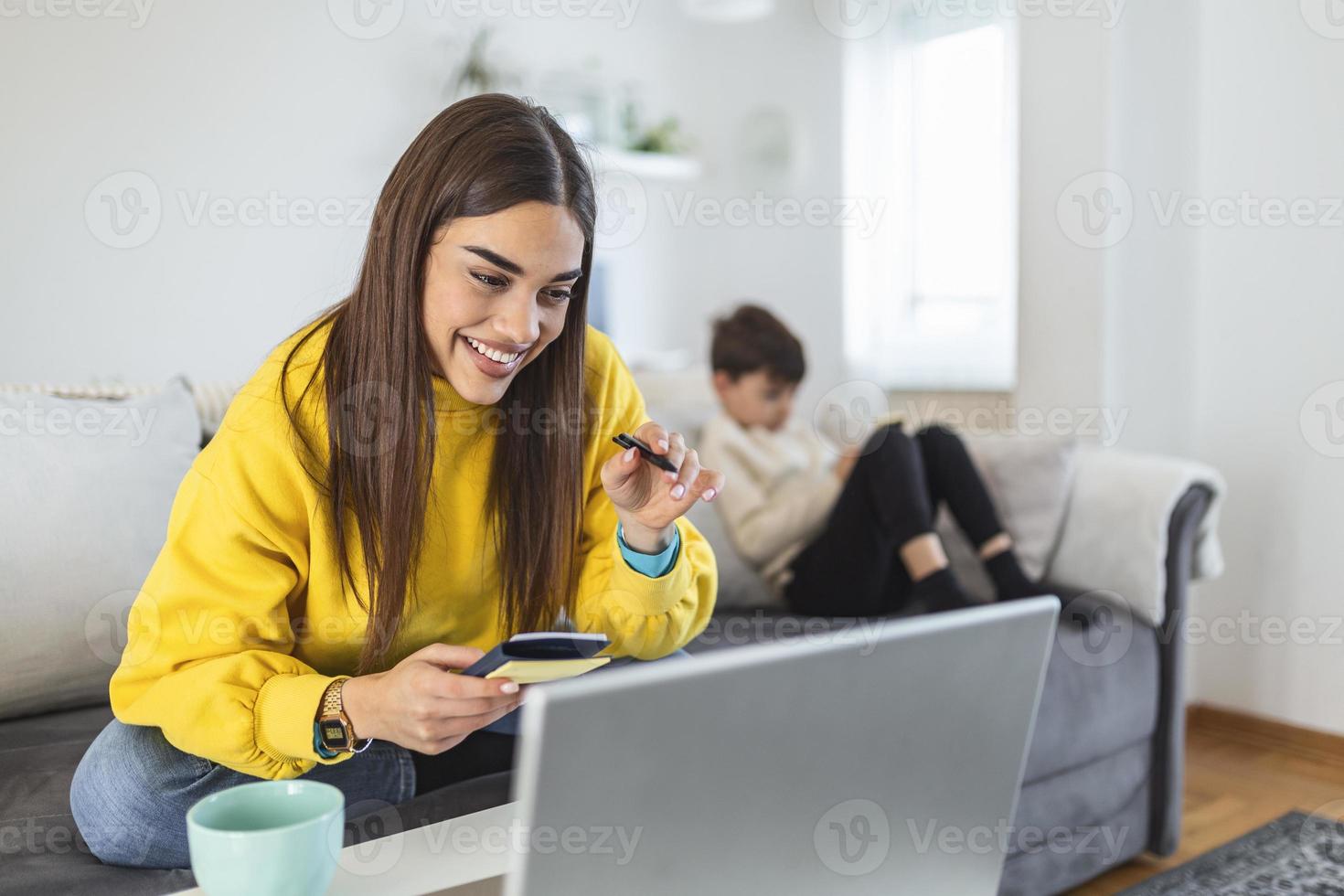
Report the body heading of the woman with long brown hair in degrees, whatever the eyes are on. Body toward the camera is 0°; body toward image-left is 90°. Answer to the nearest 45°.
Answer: approximately 315°

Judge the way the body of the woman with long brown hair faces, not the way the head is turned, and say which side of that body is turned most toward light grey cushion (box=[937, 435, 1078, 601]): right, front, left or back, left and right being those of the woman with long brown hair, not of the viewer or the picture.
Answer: left

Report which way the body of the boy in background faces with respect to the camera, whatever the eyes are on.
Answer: to the viewer's right

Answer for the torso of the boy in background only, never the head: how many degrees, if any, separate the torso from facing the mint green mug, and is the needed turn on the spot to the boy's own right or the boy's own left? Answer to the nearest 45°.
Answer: approximately 90° to the boy's own right

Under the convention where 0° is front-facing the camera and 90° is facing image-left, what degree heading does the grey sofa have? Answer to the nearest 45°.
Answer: approximately 315°

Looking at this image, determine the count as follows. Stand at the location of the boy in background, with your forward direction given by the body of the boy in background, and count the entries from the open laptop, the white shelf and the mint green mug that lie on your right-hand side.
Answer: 2
